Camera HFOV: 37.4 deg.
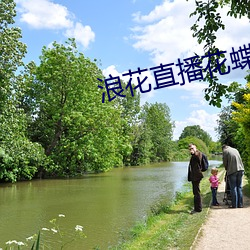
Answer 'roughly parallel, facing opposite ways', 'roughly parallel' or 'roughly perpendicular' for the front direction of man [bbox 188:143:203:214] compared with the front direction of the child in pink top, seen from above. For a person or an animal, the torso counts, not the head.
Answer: roughly perpendicular

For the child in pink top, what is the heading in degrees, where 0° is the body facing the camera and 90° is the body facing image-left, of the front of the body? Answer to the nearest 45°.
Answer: approximately 315°

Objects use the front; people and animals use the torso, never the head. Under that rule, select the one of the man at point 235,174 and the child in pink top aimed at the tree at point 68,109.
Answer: the man

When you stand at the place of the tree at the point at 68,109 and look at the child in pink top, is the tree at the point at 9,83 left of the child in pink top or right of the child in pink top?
right

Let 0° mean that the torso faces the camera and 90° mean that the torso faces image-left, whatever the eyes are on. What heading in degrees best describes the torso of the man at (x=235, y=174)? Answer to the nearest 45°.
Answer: approximately 135°

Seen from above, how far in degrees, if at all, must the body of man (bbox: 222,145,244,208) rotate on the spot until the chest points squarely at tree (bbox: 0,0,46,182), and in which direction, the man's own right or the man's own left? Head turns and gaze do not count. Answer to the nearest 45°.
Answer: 0° — they already face it
